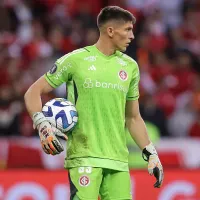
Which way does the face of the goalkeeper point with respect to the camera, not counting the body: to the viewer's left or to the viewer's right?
to the viewer's right

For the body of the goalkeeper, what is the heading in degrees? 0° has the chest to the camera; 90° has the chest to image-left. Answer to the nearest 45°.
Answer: approximately 315°
